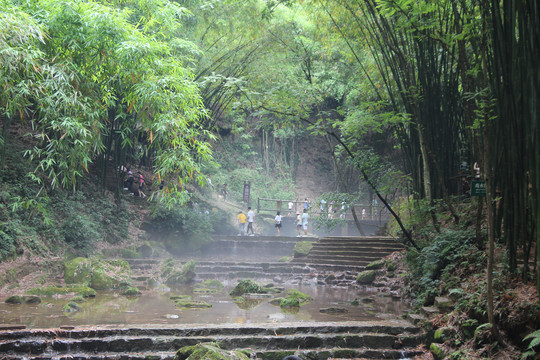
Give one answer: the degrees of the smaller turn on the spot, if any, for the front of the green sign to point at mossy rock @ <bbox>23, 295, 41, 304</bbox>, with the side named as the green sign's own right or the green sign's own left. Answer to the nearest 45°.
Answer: approximately 90° to the green sign's own right

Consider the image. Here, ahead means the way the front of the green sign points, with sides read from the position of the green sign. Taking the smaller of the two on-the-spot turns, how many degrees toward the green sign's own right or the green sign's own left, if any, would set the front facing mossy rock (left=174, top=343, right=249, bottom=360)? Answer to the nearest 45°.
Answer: approximately 45° to the green sign's own right

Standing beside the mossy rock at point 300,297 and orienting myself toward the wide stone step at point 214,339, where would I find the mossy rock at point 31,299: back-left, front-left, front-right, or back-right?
front-right

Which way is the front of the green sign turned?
toward the camera

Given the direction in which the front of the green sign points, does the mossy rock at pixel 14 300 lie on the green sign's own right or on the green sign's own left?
on the green sign's own right
